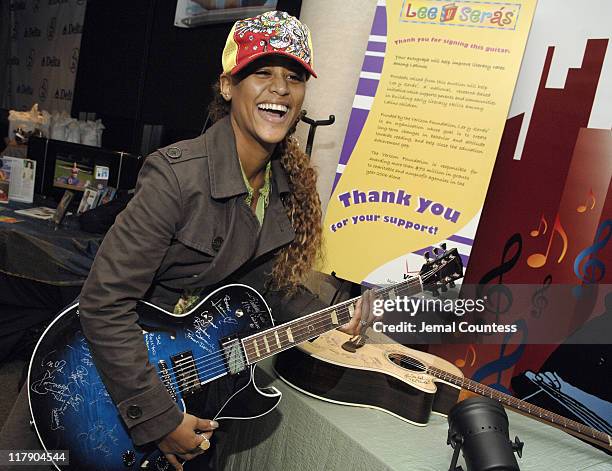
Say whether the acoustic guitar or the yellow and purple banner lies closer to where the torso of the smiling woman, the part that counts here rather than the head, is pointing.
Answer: the acoustic guitar

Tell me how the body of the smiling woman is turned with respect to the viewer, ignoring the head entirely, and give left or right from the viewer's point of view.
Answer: facing the viewer and to the right of the viewer

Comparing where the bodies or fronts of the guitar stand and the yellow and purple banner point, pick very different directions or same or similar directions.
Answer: same or similar directions

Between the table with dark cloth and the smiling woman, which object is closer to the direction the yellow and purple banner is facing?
the smiling woman

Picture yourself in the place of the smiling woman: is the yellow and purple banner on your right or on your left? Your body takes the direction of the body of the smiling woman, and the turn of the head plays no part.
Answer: on your left

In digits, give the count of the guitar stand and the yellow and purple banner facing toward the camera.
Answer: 2

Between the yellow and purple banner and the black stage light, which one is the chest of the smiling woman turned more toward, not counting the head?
the black stage light

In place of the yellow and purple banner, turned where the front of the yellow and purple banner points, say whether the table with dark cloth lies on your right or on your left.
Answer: on your right

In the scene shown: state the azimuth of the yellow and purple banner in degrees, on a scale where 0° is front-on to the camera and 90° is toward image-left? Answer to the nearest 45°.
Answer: approximately 0°

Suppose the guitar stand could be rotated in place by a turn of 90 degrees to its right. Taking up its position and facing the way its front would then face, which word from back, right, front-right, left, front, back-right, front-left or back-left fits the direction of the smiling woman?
left

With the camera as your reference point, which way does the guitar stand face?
facing the viewer

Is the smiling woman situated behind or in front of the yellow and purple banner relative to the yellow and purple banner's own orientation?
in front

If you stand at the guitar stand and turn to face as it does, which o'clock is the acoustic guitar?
The acoustic guitar is roughly at 11 o'clock from the guitar stand.
